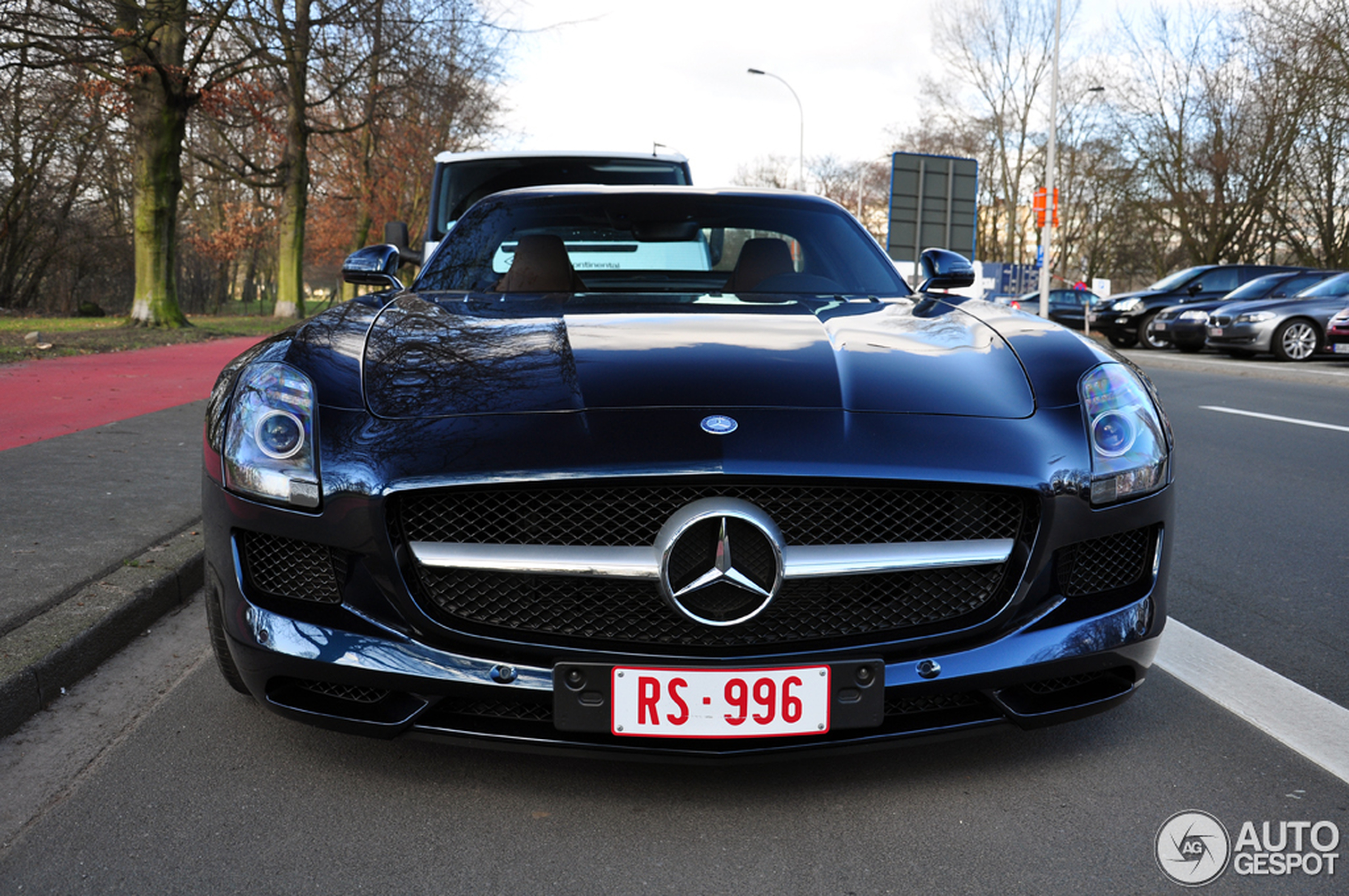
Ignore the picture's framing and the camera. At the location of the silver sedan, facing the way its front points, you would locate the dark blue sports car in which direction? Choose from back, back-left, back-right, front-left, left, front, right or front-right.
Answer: front-left

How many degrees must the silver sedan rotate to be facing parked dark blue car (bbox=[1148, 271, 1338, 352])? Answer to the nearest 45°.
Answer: approximately 90° to its right

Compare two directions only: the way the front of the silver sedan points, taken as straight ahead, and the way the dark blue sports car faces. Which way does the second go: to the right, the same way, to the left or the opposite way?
to the left

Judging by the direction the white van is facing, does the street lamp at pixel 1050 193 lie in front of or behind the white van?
behind

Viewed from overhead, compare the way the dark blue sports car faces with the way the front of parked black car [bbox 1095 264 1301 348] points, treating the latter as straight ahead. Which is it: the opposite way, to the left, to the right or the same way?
to the left

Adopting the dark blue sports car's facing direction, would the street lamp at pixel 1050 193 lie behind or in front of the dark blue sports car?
behind

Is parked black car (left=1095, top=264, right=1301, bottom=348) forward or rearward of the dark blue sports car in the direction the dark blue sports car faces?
rearward

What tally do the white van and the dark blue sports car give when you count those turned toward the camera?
2

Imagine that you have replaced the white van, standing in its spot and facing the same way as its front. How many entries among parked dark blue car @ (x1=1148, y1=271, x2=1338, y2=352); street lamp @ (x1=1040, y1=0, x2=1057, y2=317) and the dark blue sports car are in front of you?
1
